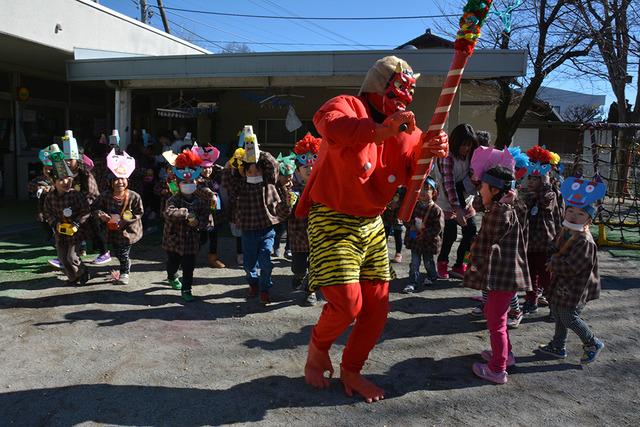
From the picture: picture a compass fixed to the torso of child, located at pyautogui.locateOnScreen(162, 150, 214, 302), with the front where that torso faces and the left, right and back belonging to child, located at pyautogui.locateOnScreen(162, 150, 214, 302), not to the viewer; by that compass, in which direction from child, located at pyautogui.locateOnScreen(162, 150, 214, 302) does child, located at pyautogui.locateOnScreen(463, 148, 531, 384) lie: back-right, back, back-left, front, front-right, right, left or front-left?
front-left

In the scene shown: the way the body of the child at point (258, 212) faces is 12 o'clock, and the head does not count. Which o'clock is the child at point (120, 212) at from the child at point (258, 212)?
the child at point (120, 212) is roughly at 4 o'clock from the child at point (258, 212).

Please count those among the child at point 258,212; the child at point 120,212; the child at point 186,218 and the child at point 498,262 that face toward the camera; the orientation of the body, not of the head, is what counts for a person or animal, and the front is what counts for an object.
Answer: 3

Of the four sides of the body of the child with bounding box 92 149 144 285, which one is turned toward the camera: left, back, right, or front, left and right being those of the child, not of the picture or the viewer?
front

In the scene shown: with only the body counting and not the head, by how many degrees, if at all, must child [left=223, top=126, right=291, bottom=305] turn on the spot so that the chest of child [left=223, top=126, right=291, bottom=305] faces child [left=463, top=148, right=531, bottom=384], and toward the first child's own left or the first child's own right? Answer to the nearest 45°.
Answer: approximately 45° to the first child's own left

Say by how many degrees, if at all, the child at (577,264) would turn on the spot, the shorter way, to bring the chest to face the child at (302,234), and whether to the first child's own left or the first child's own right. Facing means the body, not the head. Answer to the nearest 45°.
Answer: approximately 45° to the first child's own right

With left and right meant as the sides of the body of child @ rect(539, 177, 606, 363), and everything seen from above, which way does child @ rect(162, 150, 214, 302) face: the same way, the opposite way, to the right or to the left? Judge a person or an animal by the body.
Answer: to the left

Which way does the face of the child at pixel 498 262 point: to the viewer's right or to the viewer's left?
to the viewer's left

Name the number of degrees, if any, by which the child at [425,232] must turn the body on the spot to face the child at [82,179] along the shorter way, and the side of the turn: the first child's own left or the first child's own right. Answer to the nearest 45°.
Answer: approximately 45° to the first child's own right

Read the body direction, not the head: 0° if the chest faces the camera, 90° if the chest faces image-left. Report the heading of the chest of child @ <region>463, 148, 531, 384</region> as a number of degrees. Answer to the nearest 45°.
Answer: approximately 90°

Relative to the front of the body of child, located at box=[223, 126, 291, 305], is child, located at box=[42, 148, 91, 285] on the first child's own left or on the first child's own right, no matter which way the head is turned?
on the first child's own right

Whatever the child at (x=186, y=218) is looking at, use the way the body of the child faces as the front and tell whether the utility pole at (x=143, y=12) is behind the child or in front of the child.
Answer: behind
